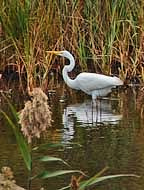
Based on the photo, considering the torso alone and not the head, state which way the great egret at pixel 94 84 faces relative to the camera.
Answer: to the viewer's left

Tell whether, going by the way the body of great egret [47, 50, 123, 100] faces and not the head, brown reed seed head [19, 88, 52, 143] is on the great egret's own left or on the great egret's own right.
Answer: on the great egret's own left
